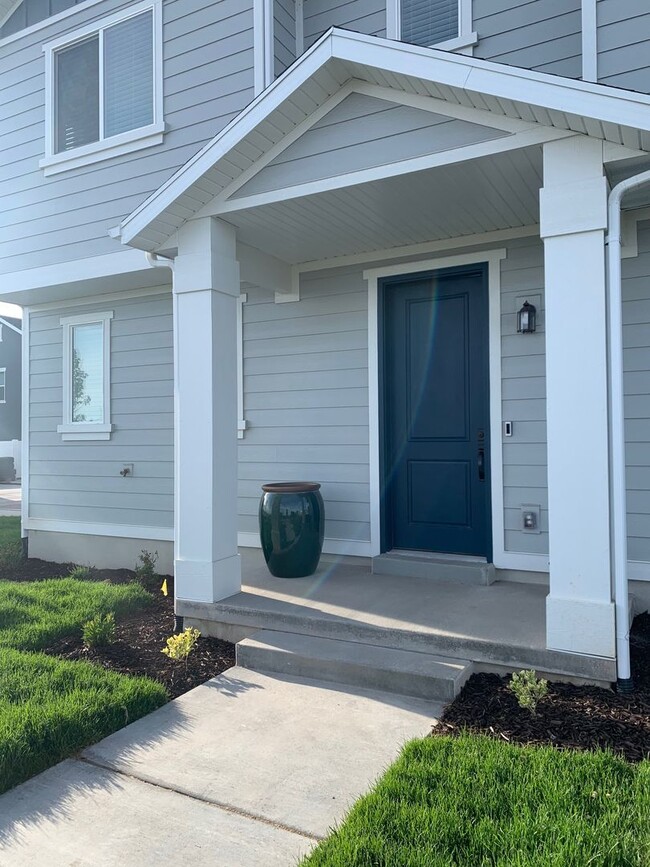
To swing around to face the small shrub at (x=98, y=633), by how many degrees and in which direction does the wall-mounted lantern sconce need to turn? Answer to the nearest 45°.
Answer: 0° — it already faces it

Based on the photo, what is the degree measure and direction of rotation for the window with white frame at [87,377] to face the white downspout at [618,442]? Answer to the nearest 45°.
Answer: approximately 90° to its left

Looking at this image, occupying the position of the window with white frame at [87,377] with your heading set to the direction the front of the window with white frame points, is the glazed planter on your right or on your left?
on your left

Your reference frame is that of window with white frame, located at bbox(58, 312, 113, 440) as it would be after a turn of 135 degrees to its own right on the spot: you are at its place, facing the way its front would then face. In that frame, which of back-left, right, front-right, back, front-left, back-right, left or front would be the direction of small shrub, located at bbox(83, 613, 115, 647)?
back

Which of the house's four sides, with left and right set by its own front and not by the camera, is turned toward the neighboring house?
right

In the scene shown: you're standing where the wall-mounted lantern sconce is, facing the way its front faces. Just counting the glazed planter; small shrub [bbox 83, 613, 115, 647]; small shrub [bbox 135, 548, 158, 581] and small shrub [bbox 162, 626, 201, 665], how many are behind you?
0

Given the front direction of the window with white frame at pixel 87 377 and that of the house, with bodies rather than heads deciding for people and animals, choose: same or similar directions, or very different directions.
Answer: same or similar directions

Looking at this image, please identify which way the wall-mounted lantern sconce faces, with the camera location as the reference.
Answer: facing the viewer and to the left of the viewer

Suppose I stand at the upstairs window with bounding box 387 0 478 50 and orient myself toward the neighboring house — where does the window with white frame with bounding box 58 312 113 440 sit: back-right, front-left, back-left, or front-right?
front-left

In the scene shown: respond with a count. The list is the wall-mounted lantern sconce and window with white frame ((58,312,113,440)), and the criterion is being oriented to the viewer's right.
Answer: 0

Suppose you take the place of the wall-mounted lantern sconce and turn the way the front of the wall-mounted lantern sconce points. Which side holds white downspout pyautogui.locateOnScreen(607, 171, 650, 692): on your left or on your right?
on your left

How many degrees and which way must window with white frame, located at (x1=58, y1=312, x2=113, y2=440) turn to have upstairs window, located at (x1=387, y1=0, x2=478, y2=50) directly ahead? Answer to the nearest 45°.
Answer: approximately 90° to its left

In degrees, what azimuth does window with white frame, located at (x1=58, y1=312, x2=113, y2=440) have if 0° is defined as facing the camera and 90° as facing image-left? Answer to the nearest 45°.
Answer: approximately 45°

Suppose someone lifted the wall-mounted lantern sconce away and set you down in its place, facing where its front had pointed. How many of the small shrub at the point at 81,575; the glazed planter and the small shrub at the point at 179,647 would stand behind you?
0

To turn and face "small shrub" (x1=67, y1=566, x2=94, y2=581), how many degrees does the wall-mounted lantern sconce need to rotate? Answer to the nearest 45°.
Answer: approximately 45° to its right
